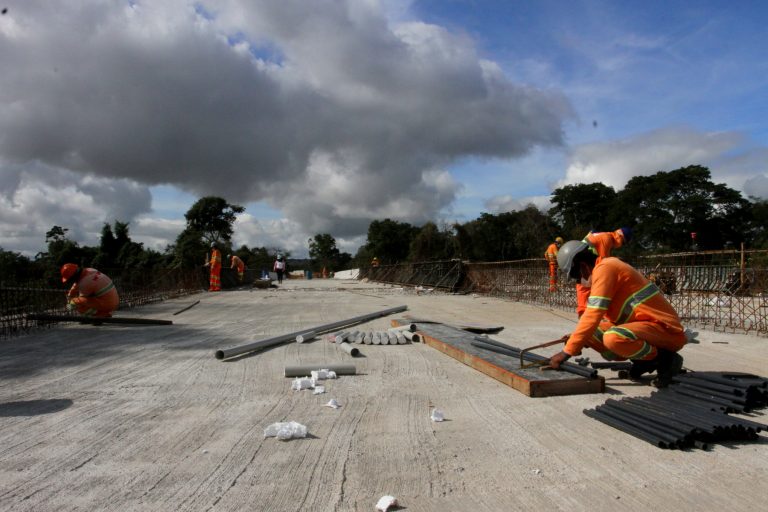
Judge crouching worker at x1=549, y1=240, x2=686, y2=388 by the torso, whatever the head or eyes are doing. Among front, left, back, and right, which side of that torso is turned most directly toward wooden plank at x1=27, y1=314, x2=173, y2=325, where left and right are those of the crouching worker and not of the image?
front

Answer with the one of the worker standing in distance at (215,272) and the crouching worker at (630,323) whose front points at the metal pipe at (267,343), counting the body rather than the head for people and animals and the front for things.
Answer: the crouching worker

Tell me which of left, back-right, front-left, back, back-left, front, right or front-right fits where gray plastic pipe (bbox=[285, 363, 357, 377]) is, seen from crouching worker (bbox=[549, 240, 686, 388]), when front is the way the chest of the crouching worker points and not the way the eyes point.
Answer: front

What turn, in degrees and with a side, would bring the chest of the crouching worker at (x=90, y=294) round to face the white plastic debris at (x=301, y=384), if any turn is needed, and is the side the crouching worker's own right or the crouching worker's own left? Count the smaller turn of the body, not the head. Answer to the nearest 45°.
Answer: approximately 90° to the crouching worker's own left

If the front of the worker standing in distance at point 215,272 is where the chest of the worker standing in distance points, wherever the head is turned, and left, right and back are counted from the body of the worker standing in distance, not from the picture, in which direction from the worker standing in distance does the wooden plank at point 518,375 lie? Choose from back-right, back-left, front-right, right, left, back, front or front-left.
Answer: left

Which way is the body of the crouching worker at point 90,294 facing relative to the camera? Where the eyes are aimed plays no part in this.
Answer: to the viewer's left

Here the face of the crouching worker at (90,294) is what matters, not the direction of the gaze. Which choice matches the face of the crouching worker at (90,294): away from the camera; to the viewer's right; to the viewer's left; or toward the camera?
to the viewer's left

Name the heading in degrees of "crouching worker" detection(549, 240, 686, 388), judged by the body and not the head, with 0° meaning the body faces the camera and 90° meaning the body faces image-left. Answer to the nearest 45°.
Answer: approximately 90°

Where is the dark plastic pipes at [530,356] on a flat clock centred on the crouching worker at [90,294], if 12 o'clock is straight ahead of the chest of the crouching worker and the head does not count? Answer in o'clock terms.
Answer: The dark plastic pipes is roughly at 8 o'clock from the crouching worker.

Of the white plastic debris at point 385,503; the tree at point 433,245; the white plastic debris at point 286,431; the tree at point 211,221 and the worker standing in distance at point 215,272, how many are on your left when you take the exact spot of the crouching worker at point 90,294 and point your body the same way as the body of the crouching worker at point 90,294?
2

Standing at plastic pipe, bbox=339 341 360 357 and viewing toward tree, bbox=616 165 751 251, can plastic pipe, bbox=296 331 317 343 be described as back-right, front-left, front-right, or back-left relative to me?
front-left
